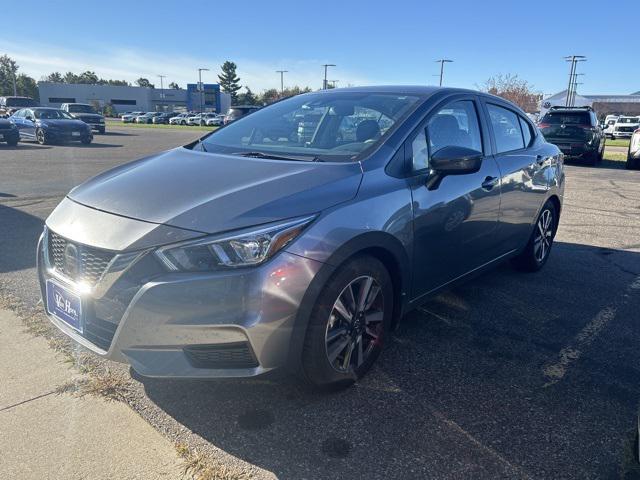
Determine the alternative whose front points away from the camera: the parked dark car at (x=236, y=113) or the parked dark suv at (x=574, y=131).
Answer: the parked dark suv

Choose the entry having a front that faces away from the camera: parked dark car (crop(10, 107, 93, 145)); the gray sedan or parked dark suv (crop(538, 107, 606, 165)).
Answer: the parked dark suv

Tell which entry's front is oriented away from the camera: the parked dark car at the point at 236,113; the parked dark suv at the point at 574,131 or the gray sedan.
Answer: the parked dark suv

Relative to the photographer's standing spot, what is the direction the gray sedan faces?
facing the viewer and to the left of the viewer

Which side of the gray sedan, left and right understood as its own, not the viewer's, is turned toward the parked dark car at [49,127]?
right

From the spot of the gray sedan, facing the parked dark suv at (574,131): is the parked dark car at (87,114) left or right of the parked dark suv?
left

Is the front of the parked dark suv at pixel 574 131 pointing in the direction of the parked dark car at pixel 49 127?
no

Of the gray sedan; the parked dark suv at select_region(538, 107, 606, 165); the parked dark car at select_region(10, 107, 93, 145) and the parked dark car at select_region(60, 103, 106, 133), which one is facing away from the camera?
the parked dark suv

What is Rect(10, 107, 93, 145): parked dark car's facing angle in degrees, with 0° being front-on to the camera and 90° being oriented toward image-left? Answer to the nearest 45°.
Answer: approximately 315°

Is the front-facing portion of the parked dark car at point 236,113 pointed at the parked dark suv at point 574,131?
no

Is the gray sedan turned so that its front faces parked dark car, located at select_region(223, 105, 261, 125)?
no

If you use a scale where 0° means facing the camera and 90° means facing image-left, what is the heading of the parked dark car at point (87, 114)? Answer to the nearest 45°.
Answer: approximately 315°

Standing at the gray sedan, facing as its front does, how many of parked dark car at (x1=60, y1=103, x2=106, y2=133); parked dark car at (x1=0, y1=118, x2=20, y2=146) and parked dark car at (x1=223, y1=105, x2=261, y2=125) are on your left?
0
